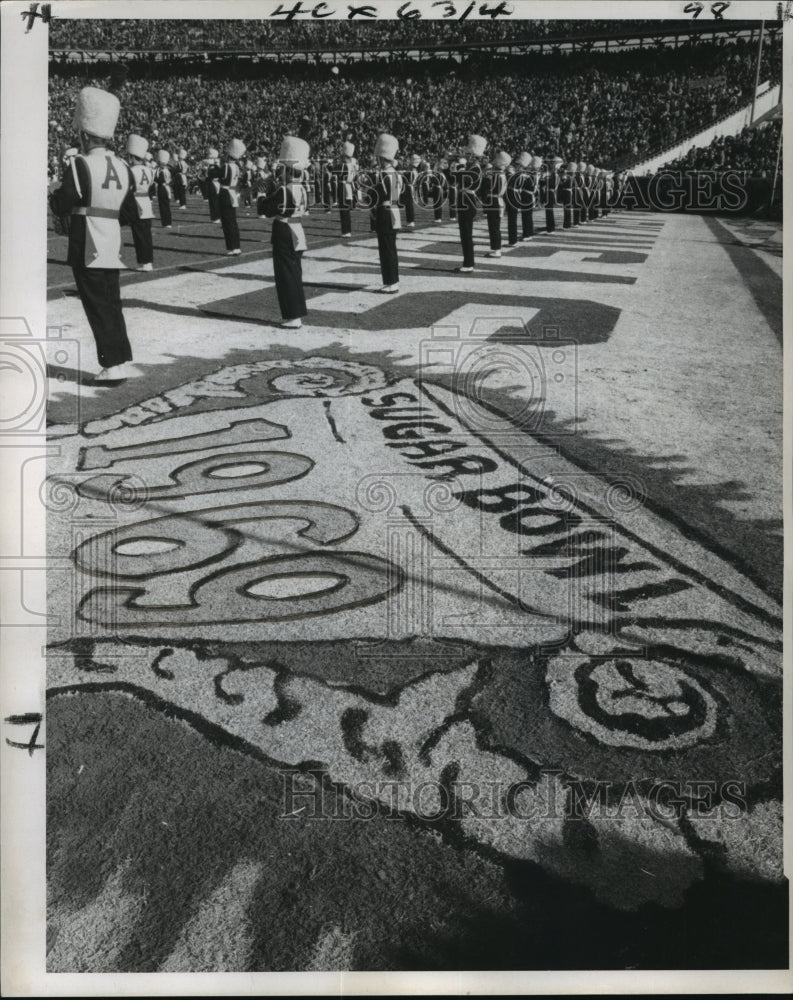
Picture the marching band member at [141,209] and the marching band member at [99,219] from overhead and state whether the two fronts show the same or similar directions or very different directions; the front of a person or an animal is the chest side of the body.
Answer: same or similar directions

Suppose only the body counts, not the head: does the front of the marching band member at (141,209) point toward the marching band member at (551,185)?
no

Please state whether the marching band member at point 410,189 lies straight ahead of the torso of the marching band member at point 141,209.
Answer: no
